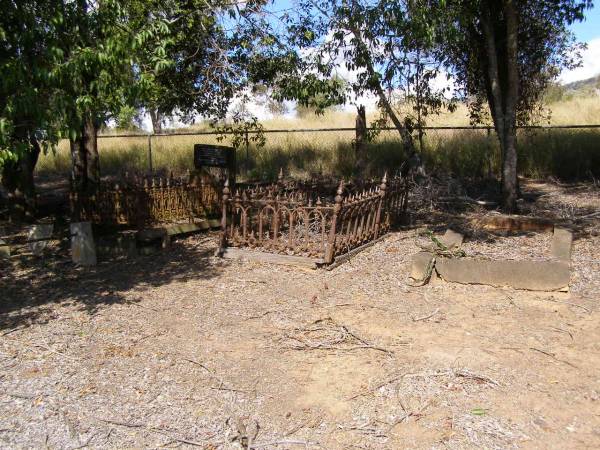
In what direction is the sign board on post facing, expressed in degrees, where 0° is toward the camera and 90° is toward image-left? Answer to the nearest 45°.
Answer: approximately 0°

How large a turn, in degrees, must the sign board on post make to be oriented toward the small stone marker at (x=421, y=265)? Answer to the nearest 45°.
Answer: approximately 45° to its left

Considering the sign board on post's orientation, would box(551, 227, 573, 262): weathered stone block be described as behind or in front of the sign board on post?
in front

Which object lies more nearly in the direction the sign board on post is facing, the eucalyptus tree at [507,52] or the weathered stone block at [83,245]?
the weathered stone block

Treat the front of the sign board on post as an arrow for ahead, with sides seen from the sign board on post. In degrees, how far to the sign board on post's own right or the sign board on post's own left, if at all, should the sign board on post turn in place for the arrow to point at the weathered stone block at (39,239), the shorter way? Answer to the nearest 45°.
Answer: approximately 45° to the sign board on post's own right

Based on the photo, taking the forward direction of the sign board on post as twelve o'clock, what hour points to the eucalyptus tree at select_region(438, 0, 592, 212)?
The eucalyptus tree is roughly at 9 o'clock from the sign board on post.

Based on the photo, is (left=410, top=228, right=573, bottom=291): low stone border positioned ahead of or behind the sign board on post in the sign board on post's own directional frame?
ahead

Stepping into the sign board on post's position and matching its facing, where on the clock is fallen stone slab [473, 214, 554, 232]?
The fallen stone slab is roughly at 10 o'clock from the sign board on post.

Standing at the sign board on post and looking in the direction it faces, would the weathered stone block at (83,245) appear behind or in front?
in front

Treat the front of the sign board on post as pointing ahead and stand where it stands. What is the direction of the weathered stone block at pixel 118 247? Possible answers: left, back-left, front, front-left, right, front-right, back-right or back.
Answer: front-right
